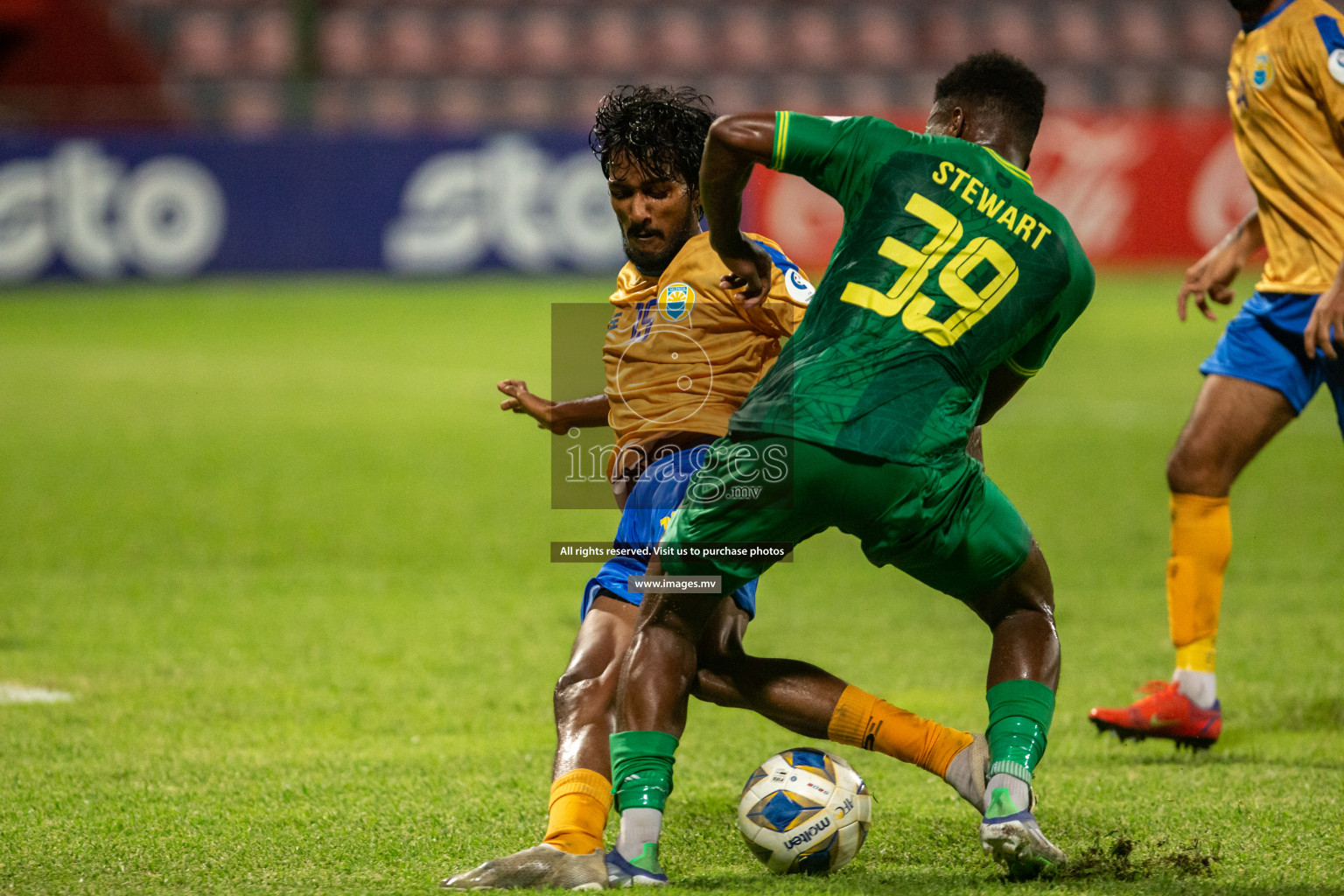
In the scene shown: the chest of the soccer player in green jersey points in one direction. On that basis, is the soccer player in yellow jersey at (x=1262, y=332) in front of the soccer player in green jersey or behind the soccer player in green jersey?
in front

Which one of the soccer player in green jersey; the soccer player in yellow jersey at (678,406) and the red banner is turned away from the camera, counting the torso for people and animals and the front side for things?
the soccer player in green jersey

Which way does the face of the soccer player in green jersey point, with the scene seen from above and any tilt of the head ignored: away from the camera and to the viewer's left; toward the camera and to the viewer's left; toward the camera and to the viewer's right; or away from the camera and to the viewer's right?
away from the camera and to the viewer's left

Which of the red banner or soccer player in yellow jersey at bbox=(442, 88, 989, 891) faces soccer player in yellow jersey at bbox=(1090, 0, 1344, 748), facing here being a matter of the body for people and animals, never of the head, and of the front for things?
the red banner

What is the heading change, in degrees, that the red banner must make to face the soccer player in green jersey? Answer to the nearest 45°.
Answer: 0° — it already faces them

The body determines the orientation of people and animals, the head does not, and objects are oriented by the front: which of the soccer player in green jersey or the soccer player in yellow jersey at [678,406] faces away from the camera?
the soccer player in green jersey

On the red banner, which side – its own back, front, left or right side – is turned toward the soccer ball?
front

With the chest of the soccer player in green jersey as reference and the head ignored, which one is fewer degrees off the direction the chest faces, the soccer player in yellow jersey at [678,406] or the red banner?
the red banner

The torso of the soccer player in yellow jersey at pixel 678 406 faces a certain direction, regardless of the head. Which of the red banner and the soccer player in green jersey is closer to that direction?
the soccer player in green jersey

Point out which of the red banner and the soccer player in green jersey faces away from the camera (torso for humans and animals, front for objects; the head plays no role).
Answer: the soccer player in green jersey

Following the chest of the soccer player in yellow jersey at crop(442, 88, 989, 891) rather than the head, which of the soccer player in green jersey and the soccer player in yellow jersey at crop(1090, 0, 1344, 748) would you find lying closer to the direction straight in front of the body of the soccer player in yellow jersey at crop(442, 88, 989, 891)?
the soccer player in green jersey

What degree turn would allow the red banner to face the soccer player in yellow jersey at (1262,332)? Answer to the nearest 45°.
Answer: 0° — it already faces them

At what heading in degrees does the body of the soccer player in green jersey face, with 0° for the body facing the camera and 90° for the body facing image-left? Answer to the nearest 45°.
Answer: approximately 180°

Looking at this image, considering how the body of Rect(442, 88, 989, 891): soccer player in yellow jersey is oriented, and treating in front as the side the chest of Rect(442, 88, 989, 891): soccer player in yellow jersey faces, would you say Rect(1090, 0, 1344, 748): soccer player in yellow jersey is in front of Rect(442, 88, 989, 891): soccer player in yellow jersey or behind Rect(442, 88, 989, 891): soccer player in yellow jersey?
behind

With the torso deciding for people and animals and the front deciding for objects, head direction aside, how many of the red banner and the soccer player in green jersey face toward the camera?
1
